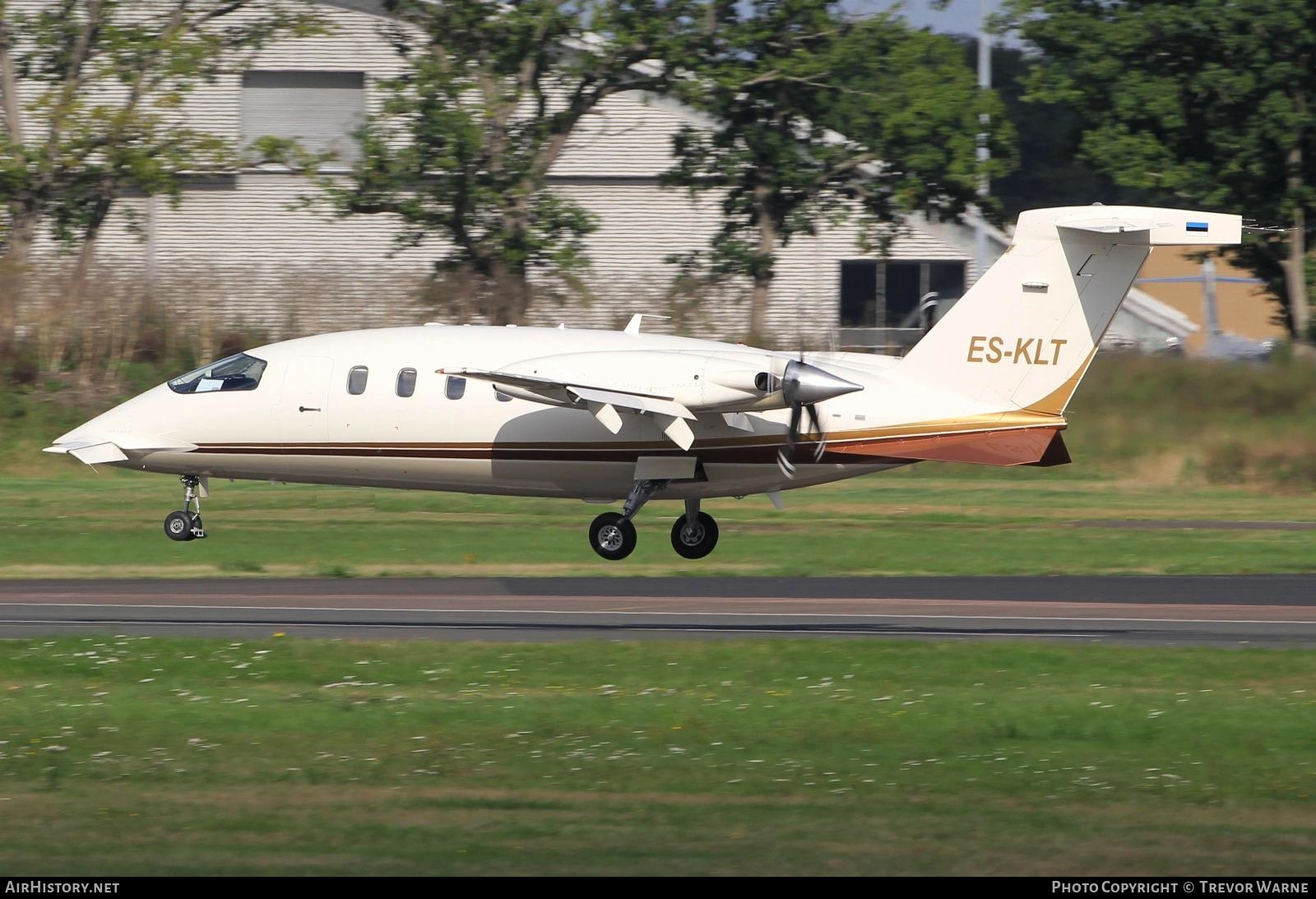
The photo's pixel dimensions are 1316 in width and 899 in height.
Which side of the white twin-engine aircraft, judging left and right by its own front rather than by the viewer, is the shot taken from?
left

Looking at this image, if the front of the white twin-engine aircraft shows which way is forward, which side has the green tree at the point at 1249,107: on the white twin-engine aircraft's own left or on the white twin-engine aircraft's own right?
on the white twin-engine aircraft's own right
